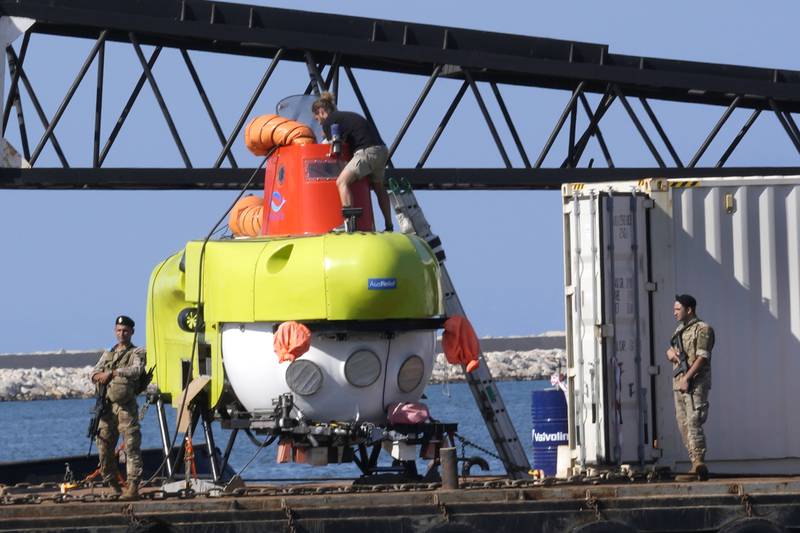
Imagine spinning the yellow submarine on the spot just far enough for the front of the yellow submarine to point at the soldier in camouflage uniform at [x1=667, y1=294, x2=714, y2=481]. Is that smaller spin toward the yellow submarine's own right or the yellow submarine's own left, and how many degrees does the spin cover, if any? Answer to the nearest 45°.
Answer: approximately 45° to the yellow submarine's own left

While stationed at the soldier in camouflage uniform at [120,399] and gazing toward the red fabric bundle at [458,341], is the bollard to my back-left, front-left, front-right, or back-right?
front-right

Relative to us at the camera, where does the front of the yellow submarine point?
facing the viewer and to the right of the viewer

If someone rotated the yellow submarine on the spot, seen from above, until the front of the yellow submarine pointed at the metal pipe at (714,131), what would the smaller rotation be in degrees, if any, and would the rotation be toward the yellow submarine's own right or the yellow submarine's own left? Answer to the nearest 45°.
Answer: approximately 90° to the yellow submarine's own left

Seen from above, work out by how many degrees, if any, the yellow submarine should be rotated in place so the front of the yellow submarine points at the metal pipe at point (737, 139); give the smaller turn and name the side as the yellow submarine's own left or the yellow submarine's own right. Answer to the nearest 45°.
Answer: approximately 90° to the yellow submarine's own left

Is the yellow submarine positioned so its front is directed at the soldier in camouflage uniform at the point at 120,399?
no

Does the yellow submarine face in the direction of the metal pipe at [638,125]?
no

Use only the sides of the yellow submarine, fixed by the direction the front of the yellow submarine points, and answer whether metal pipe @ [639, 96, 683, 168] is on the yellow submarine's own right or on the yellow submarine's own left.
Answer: on the yellow submarine's own left

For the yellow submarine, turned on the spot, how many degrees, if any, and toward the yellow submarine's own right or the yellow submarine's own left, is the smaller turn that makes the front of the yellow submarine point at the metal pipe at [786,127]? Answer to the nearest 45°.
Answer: approximately 90° to the yellow submarine's own left

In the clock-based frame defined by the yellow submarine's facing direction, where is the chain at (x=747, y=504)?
The chain is roughly at 11 o'clock from the yellow submarine.

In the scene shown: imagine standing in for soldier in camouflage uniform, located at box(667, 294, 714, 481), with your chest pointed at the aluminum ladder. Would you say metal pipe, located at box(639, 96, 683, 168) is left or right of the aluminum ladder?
right

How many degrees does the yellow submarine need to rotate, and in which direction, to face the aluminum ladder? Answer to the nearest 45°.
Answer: approximately 90° to its left

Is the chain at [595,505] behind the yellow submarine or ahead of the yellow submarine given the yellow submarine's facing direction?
ahead
